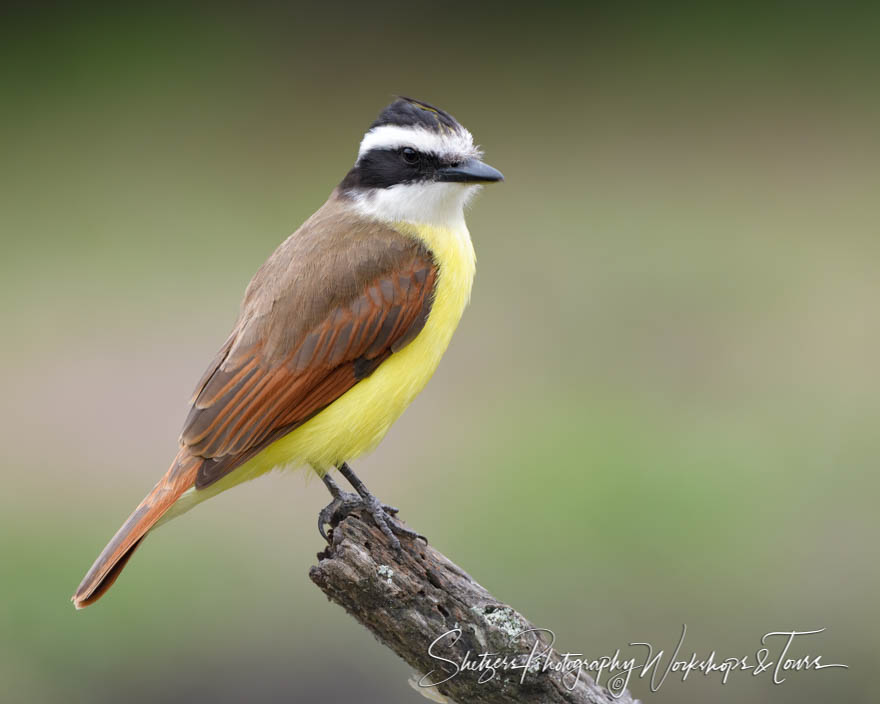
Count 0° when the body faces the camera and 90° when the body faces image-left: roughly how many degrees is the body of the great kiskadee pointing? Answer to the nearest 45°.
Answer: approximately 270°
